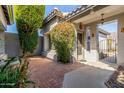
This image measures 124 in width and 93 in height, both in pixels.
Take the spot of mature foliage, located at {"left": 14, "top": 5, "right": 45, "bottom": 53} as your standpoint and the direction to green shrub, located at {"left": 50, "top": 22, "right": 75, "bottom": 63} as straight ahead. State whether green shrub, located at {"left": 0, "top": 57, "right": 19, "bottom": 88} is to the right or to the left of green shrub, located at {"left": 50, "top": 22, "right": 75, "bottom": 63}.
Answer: right

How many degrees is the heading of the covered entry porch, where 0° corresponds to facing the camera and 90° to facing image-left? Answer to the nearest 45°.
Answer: approximately 45°
